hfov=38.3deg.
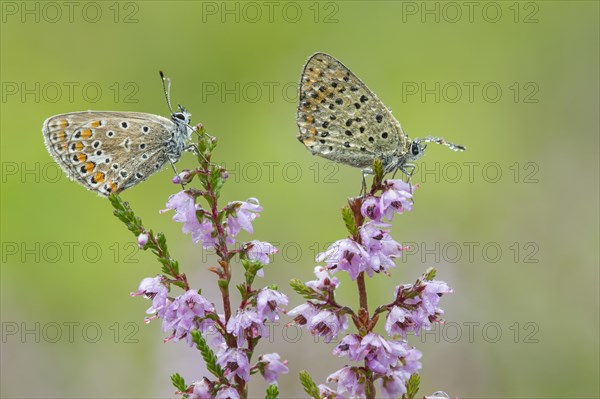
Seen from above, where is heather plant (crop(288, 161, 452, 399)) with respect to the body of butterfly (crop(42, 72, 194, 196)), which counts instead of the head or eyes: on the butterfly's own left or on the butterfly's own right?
on the butterfly's own right

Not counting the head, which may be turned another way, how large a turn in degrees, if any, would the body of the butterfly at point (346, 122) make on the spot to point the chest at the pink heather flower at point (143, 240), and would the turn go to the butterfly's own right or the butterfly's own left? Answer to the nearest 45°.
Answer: approximately 135° to the butterfly's own right

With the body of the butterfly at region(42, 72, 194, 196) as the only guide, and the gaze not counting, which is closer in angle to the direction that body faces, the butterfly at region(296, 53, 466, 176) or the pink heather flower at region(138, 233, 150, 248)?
the butterfly

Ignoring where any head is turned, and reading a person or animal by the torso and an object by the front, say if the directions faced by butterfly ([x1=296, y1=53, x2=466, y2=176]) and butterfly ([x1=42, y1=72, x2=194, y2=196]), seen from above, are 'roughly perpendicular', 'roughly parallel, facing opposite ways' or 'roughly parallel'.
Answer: roughly parallel

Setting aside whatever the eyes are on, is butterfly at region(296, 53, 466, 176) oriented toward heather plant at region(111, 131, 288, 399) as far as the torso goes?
no

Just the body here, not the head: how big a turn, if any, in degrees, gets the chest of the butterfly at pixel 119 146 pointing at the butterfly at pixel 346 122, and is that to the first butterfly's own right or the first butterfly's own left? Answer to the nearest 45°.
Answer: approximately 45° to the first butterfly's own right

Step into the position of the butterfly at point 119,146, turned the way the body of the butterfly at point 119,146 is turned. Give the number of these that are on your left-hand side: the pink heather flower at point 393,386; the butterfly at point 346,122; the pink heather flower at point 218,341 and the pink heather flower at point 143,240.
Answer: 0

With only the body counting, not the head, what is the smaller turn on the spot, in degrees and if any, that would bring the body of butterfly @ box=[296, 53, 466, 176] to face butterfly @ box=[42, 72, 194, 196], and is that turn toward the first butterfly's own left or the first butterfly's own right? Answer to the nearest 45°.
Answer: approximately 135° to the first butterfly's own left

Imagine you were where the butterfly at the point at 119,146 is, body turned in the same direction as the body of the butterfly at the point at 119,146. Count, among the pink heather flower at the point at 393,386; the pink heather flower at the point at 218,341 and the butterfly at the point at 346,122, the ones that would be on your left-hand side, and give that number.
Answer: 0

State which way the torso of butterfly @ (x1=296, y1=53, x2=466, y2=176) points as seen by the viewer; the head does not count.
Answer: to the viewer's right

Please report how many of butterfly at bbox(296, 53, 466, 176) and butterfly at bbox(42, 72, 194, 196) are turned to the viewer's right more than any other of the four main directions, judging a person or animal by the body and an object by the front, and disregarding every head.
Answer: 2

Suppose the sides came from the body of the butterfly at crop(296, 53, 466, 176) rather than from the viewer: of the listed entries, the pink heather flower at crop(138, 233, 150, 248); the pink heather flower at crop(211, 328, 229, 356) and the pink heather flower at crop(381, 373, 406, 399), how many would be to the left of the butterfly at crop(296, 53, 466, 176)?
0

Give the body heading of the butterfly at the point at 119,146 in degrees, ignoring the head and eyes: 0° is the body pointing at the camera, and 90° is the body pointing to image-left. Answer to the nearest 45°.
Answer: approximately 270°
